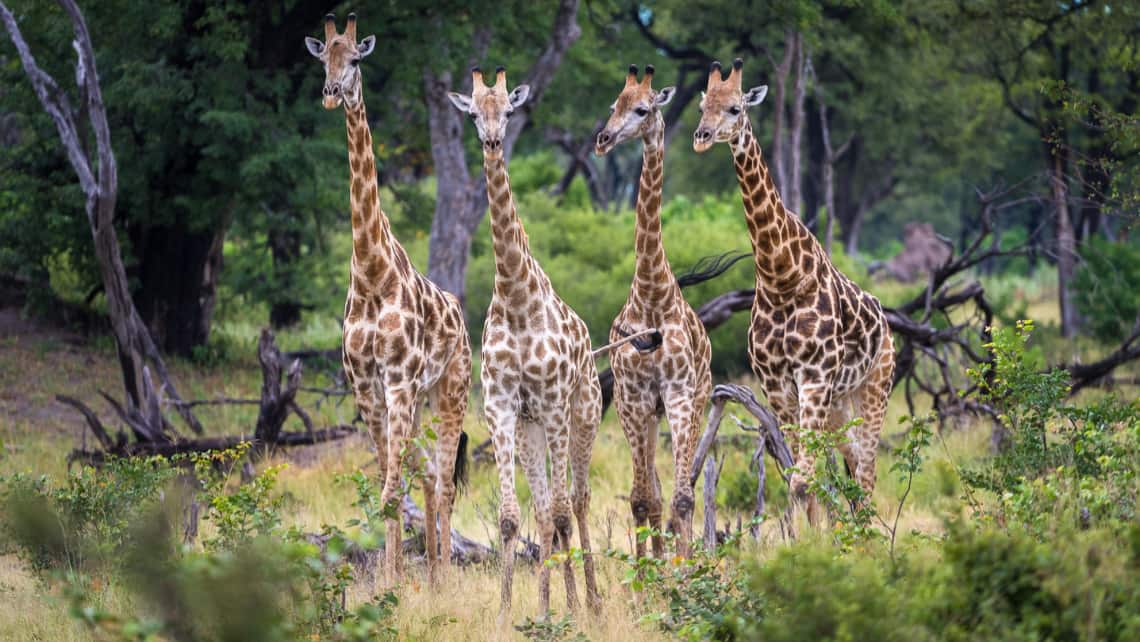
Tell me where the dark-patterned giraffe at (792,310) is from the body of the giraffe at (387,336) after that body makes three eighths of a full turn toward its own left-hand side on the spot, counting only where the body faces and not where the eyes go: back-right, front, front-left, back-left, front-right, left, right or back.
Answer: front

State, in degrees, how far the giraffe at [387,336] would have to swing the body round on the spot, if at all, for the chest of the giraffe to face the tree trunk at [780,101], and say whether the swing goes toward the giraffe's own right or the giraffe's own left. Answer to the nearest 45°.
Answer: approximately 180°

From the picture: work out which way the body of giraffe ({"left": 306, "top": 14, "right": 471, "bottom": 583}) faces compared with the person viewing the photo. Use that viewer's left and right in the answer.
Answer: facing the viewer and to the left of the viewer

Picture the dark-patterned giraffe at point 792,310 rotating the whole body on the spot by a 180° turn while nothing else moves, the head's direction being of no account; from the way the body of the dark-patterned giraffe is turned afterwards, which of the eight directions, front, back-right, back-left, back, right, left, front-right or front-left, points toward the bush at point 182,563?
back

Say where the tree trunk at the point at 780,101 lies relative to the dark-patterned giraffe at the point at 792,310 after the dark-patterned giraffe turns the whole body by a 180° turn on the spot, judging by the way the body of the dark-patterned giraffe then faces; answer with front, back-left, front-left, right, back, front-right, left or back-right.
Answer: front-left

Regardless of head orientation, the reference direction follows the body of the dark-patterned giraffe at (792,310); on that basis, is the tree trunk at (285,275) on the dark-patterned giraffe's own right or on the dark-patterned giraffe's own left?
on the dark-patterned giraffe's own right

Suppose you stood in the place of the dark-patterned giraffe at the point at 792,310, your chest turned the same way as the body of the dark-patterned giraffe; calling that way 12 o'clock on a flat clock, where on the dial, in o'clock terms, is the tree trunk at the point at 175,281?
The tree trunk is roughly at 3 o'clock from the dark-patterned giraffe.

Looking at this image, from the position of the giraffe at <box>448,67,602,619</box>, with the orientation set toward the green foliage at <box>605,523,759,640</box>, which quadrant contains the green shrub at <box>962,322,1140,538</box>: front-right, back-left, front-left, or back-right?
front-left

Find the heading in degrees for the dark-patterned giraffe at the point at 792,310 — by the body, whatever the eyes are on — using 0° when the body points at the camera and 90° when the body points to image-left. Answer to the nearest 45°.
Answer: approximately 45°

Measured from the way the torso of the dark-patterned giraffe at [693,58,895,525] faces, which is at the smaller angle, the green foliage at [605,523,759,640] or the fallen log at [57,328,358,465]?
the green foliage

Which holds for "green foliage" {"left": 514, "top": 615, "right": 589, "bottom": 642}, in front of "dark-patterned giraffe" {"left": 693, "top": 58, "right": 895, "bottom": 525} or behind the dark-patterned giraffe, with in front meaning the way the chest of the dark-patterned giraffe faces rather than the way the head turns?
in front

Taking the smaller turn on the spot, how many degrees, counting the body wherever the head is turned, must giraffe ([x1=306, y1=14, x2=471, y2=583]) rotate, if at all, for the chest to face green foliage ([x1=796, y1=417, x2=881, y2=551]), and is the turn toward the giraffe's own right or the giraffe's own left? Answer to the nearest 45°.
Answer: approximately 90° to the giraffe's own left

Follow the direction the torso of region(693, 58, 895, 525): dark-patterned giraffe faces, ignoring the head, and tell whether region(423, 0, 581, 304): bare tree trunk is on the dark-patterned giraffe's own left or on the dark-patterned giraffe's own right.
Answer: on the dark-patterned giraffe's own right

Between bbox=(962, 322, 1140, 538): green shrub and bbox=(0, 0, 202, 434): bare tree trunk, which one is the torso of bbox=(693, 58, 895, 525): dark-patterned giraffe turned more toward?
the bare tree trunk
